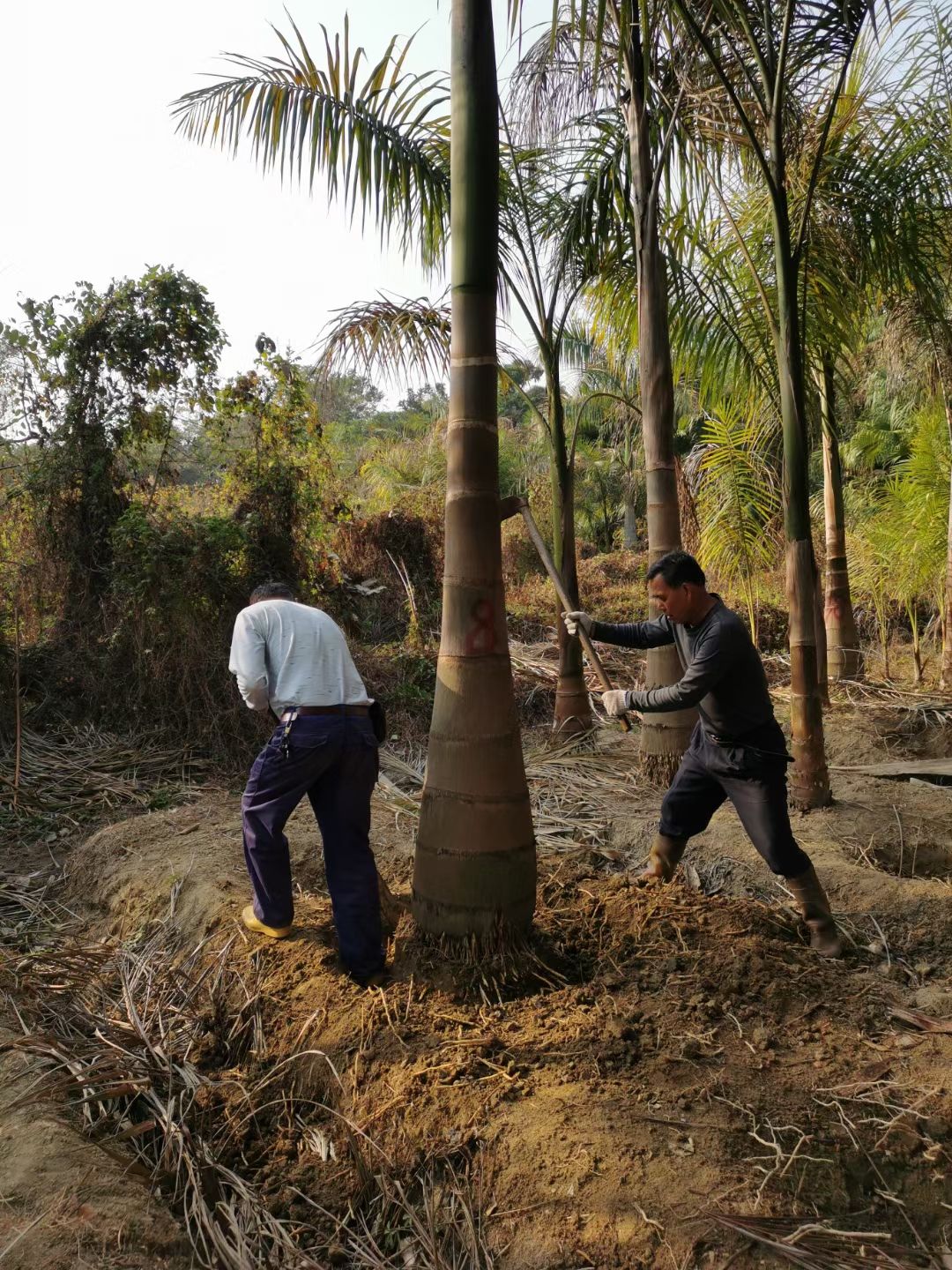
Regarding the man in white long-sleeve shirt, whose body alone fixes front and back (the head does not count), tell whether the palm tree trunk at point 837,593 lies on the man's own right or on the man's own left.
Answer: on the man's own right

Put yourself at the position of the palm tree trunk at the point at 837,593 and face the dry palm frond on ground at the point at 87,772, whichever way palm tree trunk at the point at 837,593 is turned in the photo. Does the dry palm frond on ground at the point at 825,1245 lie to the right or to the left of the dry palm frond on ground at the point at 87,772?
left

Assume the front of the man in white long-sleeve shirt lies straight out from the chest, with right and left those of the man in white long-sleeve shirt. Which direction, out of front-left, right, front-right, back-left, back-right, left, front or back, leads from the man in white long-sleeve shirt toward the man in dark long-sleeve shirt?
back-right

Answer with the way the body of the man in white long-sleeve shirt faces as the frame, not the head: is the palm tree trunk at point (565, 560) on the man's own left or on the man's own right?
on the man's own right

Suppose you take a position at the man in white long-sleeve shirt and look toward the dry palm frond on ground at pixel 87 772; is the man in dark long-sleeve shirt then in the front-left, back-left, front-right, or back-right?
back-right

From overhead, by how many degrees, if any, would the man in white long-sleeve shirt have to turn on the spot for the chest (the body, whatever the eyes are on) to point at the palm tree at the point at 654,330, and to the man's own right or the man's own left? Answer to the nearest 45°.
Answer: approximately 90° to the man's own right

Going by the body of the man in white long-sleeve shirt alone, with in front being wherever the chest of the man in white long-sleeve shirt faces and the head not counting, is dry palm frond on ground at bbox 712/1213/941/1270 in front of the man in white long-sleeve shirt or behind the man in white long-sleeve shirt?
behind

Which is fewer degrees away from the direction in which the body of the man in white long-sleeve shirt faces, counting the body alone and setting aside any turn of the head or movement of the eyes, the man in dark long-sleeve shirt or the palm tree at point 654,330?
the palm tree

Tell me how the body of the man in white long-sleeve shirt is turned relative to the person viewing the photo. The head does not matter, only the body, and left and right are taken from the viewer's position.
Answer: facing away from the viewer and to the left of the viewer

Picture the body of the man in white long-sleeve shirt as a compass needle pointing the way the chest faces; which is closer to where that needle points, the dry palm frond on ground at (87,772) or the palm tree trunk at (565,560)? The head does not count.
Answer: the dry palm frond on ground
